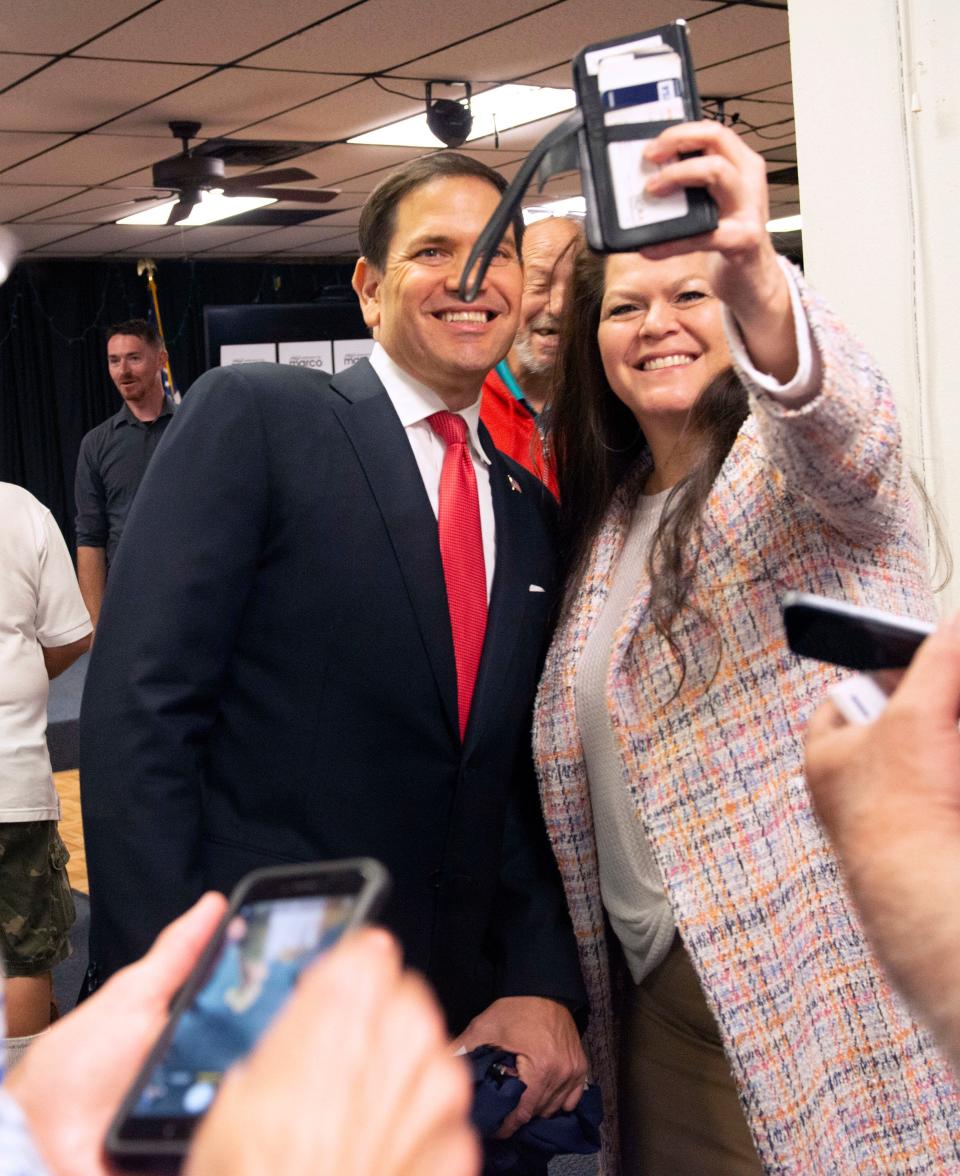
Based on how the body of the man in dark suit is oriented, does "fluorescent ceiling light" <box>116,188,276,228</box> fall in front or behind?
behind

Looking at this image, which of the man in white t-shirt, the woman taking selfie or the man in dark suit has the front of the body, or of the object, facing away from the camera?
the man in white t-shirt

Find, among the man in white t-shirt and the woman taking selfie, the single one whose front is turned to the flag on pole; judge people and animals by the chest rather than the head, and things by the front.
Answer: the man in white t-shirt

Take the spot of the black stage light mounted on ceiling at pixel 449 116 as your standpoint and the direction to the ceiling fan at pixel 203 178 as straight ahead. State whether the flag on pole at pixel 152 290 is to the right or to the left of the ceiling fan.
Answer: right

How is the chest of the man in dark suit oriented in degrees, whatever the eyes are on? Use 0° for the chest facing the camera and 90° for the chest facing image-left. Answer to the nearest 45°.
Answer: approximately 315°

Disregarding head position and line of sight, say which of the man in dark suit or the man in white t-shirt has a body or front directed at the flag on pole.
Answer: the man in white t-shirt

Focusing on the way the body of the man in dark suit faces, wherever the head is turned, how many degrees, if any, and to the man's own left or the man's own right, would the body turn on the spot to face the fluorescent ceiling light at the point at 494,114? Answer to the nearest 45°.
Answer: approximately 135° to the man's own left

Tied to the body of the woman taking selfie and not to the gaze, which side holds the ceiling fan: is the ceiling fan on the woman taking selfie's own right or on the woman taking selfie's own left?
on the woman taking selfie's own right

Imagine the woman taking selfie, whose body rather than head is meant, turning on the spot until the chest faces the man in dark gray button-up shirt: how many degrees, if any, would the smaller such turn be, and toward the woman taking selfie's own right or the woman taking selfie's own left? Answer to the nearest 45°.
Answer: approximately 90° to the woman taking selfie's own right

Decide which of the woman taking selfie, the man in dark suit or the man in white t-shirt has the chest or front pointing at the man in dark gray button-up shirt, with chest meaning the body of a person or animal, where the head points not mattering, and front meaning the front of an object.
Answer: the man in white t-shirt

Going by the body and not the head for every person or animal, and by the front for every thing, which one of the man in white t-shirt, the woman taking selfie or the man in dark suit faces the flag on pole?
the man in white t-shirt

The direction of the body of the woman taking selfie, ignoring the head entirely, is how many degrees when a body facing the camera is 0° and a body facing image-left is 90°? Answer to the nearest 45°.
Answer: approximately 45°
